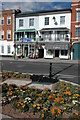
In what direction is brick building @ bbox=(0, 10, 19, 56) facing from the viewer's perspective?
toward the camera

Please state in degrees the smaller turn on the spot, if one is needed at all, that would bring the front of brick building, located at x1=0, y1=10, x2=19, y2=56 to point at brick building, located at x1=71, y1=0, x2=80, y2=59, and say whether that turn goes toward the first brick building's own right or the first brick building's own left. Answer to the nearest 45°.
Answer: approximately 45° to the first brick building's own left

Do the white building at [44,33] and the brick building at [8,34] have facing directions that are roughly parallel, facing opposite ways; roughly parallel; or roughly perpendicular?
roughly parallel

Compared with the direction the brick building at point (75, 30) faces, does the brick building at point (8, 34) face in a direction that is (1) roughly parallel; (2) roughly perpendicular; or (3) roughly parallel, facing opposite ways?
roughly parallel

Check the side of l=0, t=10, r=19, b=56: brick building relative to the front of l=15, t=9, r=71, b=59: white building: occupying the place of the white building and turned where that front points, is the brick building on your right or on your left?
on your right

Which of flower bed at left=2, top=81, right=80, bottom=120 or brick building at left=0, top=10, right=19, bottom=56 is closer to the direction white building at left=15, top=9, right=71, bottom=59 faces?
the flower bed

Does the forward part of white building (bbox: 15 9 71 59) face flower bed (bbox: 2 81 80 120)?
yes

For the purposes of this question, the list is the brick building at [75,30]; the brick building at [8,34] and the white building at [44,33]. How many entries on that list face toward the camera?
3

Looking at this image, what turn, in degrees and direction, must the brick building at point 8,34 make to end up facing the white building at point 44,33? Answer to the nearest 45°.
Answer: approximately 45° to its left

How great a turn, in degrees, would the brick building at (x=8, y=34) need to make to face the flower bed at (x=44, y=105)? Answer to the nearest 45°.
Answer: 0° — it already faces it

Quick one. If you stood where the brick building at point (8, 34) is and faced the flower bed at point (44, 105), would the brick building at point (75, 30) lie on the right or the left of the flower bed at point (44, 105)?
left

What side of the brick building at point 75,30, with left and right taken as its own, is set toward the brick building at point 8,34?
right

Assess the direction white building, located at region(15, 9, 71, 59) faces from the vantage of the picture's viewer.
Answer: facing the viewer

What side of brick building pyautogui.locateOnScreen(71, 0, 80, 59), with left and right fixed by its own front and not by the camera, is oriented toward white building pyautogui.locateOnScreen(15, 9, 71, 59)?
right

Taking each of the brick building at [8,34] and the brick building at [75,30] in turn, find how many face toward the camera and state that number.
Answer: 2

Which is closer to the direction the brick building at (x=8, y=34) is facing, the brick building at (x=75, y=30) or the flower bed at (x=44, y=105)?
the flower bed

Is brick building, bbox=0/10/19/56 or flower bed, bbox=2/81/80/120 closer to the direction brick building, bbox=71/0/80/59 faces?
the flower bed
